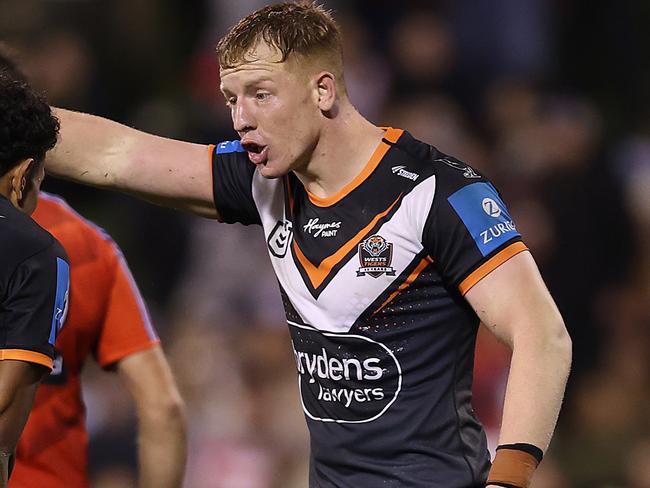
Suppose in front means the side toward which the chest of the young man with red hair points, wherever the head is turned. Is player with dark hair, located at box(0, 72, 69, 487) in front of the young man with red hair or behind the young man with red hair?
in front

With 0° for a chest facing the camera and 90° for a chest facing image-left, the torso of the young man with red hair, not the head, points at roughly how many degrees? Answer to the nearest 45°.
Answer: approximately 45°
